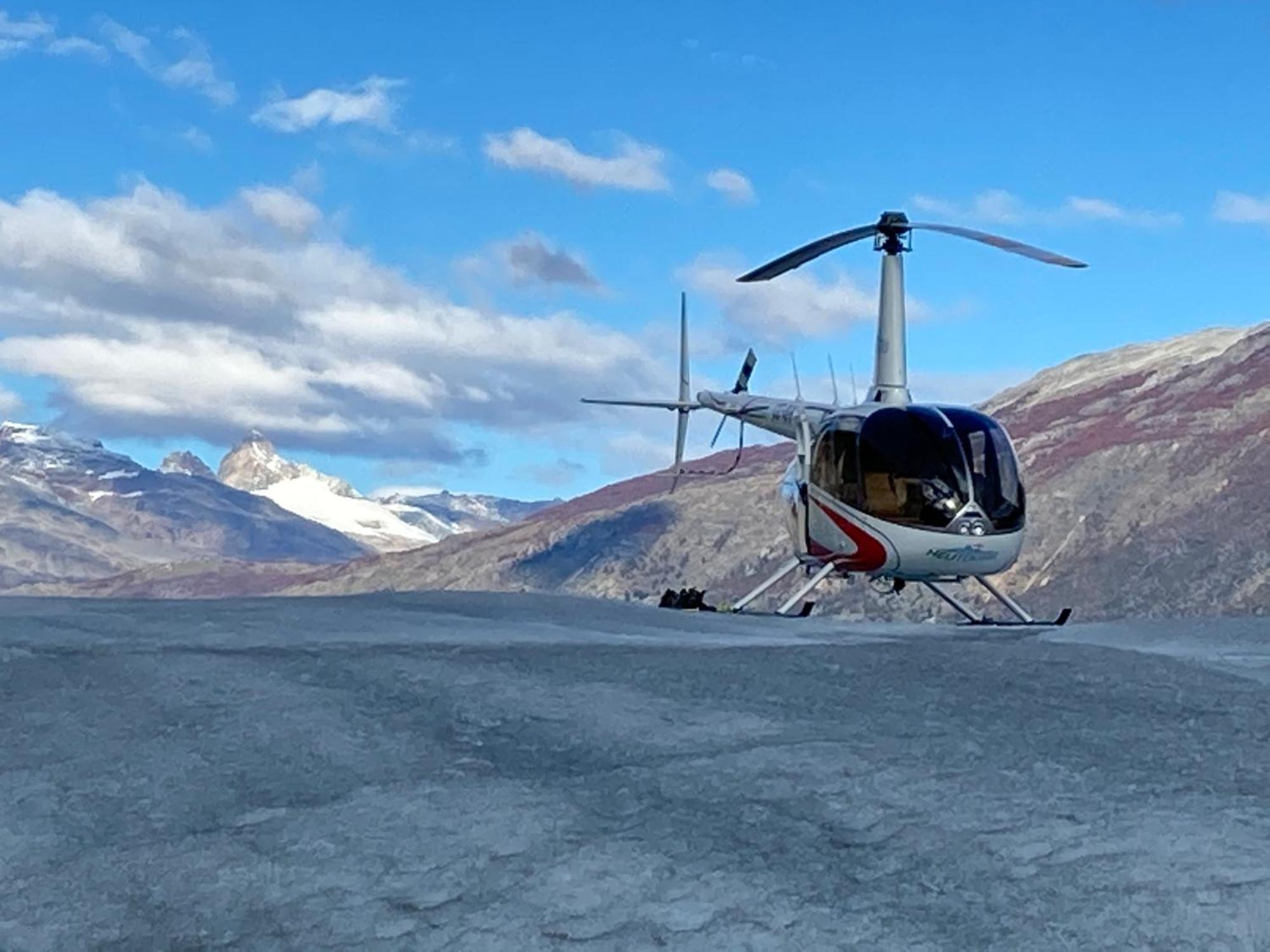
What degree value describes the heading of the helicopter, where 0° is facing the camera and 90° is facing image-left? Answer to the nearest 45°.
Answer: approximately 315°
